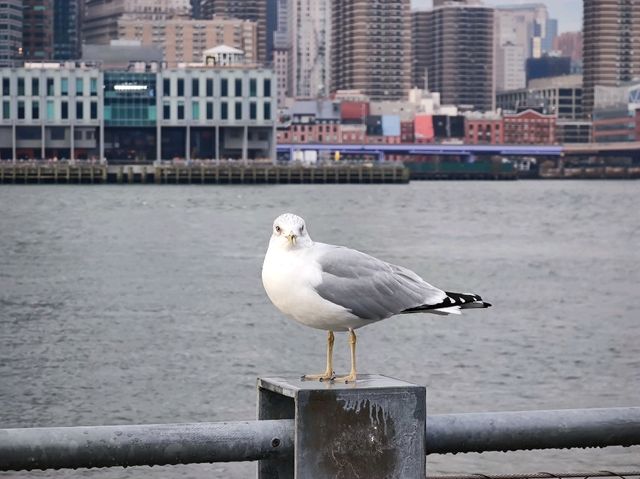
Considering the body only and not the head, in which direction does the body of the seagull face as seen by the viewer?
to the viewer's left

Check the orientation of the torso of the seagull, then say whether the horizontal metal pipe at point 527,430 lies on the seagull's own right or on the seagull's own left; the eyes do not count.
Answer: on the seagull's own left
